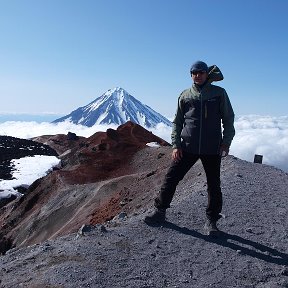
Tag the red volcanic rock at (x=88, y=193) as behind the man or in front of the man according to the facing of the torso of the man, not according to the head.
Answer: behind

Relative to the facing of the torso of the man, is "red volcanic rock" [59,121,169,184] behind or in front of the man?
behind

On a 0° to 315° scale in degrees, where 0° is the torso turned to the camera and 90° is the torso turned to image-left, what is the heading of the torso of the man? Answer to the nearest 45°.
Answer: approximately 0°
